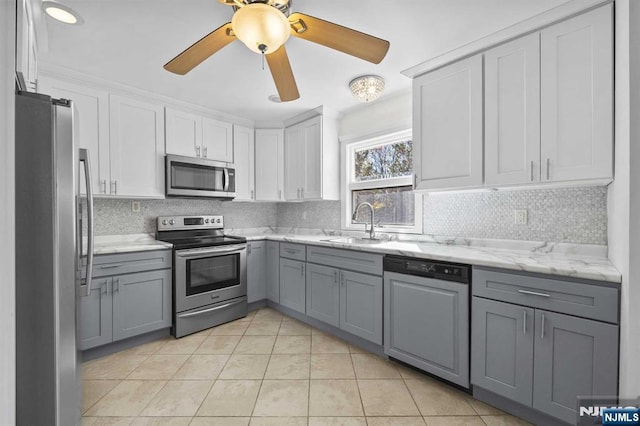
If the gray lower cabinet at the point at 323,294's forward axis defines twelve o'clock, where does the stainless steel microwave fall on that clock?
The stainless steel microwave is roughly at 2 o'clock from the gray lower cabinet.

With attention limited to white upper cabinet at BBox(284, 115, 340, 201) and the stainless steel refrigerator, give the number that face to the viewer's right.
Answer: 1

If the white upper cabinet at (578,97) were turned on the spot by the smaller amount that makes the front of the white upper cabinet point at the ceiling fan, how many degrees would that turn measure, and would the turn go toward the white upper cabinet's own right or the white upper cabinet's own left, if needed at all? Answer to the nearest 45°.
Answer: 0° — it already faces it

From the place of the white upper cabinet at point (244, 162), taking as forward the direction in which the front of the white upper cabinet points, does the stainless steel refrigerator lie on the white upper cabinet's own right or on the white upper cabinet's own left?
on the white upper cabinet's own right

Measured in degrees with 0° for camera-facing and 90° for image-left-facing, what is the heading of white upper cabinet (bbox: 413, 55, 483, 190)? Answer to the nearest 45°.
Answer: approximately 45°

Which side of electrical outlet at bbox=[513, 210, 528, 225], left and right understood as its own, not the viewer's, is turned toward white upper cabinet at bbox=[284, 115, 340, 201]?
right

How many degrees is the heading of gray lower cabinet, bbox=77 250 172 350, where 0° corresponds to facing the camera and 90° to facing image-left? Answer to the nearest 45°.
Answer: approximately 315°

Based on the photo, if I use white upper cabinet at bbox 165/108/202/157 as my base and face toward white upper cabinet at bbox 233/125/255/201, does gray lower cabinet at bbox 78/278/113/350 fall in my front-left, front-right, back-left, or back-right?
back-right

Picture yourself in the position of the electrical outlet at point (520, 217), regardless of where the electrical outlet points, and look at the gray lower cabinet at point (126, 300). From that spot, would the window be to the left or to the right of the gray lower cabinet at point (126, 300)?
right

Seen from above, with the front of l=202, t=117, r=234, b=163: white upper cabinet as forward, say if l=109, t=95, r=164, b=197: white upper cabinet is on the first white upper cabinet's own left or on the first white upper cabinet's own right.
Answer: on the first white upper cabinet's own right
